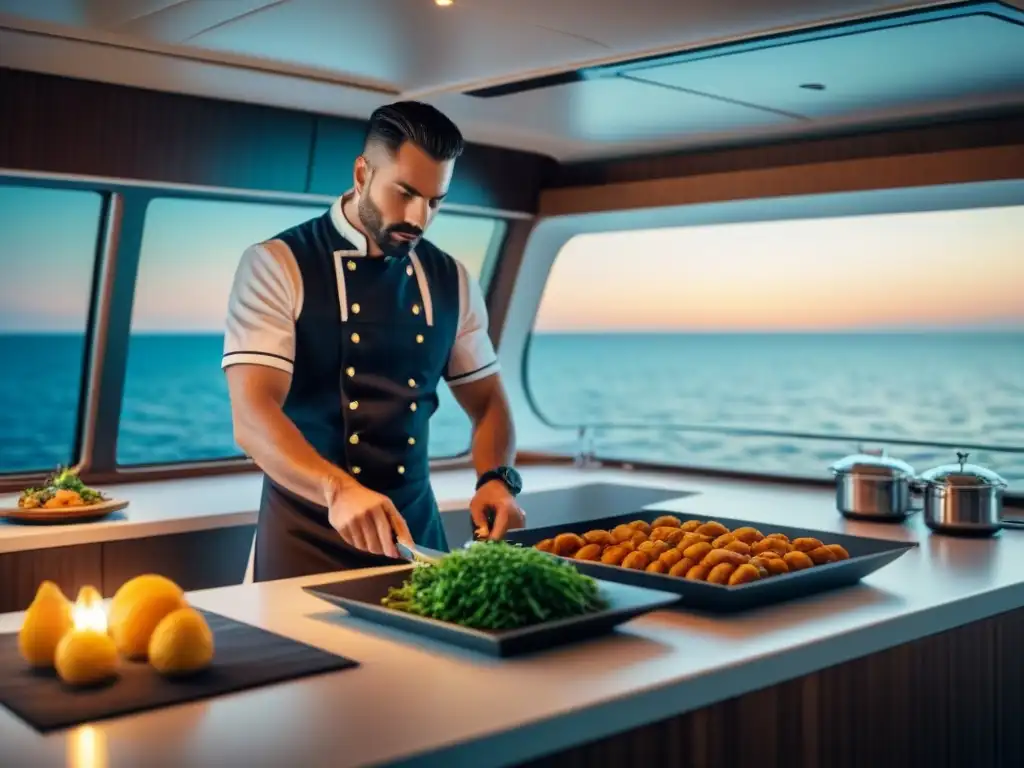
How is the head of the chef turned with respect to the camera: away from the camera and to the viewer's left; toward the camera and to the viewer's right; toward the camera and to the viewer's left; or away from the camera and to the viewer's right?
toward the camera and to the viewer's right

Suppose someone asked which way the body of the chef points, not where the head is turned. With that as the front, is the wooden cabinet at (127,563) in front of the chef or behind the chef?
behind

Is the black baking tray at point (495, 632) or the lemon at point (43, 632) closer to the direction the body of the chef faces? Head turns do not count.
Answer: the black baking tray

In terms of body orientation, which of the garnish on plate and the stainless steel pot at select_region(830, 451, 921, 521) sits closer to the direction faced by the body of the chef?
the stainless steel pot

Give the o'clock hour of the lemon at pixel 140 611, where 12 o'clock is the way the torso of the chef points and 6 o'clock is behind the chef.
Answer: The lemon is roughly at 2 o'clock from the chef.

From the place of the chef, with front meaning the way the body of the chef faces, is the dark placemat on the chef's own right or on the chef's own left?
on the chef's own right

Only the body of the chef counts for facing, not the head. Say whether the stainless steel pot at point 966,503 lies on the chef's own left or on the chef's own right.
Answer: on the chef's own left

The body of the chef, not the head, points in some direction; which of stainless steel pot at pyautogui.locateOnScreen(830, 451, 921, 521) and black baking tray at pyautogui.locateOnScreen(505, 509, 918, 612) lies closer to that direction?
the black baking tray

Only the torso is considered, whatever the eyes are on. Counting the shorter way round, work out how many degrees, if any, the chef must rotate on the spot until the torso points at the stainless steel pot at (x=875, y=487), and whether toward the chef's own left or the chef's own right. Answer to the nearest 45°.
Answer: approximately 45° to the chef's own left

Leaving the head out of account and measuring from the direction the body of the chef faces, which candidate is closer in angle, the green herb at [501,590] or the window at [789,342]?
the green herb

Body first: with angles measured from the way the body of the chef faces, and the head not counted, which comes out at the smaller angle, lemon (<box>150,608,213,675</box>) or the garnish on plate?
the lemon

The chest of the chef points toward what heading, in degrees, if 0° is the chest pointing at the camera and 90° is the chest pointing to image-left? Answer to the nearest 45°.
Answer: approximately 315°

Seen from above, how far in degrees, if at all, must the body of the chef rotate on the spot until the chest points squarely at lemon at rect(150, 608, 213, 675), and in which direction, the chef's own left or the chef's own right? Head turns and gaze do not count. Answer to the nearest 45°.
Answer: approximately 45° to the chef's own right

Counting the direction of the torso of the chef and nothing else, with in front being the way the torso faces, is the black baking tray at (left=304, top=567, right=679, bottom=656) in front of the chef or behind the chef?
in front
